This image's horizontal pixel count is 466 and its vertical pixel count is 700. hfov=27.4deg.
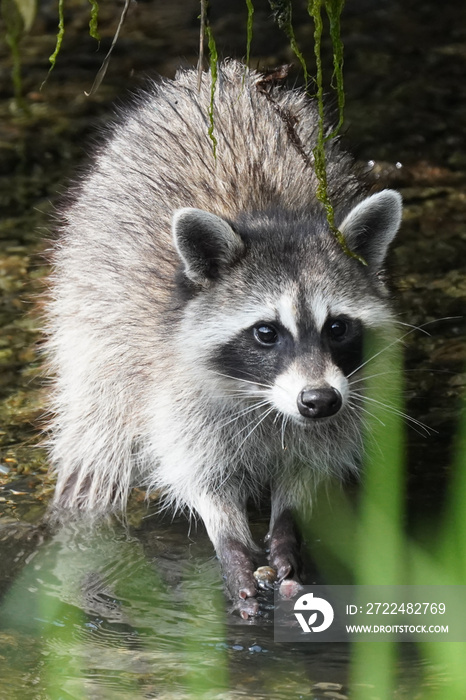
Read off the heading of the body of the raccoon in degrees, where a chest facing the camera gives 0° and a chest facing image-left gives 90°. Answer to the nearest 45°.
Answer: approximately 315°
